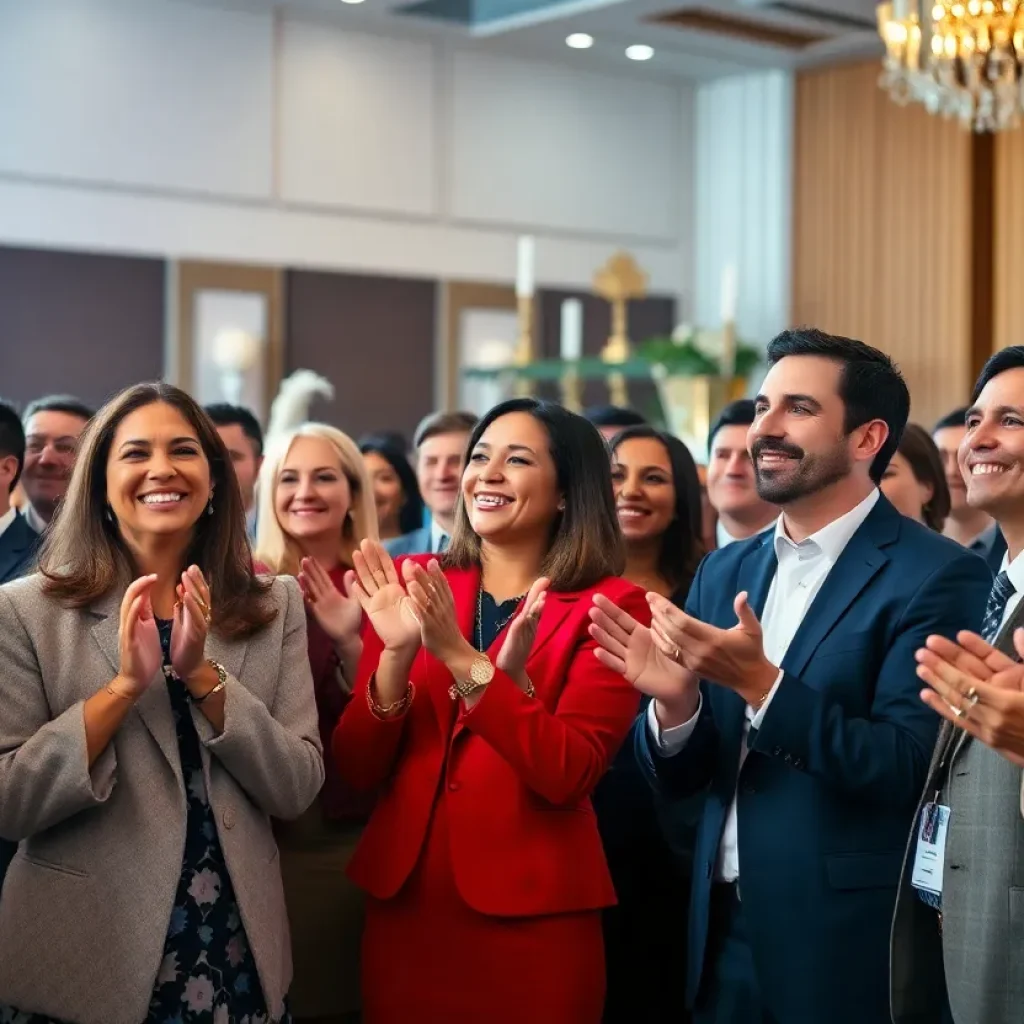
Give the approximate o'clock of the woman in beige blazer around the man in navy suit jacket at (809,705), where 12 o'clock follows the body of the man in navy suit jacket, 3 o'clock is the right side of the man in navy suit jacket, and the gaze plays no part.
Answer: The woman in beige blazer is roughly at 1 o'clock from the man in navy suit jacket.

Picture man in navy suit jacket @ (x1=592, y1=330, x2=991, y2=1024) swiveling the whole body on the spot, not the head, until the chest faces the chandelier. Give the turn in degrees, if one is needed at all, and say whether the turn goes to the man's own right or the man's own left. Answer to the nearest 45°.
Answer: approximately 135° to the man's own right

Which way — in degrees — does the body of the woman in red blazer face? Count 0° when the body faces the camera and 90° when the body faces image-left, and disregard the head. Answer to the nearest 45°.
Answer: approximately 45°

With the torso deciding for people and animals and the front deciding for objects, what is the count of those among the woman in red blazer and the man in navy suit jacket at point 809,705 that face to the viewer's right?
0

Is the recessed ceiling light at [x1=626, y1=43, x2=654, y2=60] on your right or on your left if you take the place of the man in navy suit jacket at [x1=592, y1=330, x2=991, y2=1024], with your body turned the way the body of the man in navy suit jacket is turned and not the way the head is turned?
on your right

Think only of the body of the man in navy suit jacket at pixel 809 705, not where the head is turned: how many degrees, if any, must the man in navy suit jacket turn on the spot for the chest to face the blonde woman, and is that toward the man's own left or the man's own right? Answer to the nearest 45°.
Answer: approximately 90° to the man's own right
